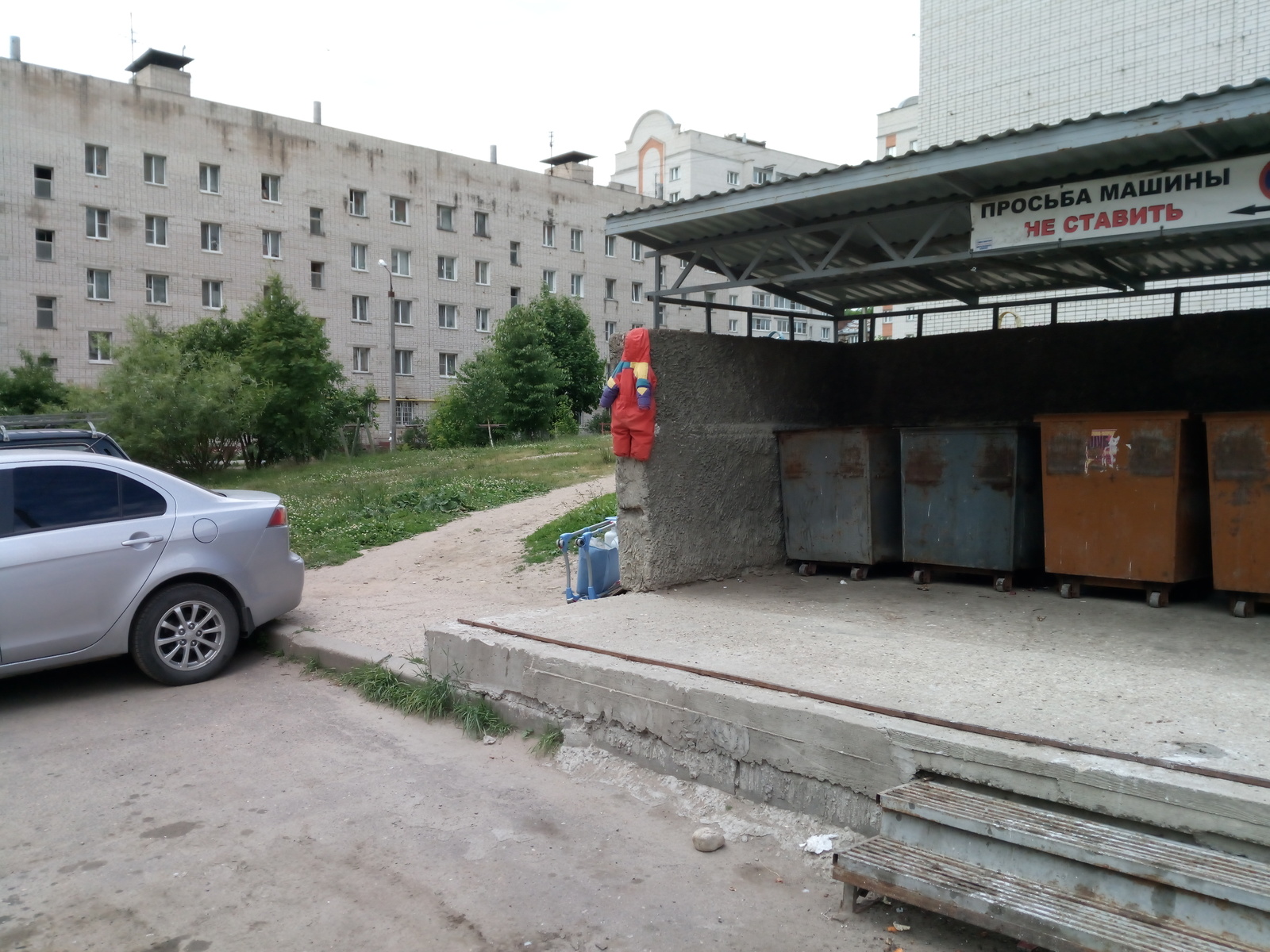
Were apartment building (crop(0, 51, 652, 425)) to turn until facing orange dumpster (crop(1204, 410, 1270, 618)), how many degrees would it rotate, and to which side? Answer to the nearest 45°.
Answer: approximately 45° to its right

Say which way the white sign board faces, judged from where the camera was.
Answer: facing the viewer and to the left of the viewer

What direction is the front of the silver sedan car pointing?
to the viewer's left

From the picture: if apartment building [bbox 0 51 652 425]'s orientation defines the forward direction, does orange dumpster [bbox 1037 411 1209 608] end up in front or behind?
in front

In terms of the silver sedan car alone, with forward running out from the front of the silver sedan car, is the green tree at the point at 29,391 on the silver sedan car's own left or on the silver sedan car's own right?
on the silver sedan car's own right

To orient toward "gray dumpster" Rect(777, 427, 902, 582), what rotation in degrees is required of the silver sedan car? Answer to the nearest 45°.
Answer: approximately 180°

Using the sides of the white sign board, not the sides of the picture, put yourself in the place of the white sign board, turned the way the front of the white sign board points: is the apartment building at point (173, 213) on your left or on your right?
on your right

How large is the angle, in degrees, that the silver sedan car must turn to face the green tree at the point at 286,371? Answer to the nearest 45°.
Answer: approximately 90° to its right

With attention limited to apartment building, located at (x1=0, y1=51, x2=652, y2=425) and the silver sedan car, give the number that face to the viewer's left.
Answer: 1

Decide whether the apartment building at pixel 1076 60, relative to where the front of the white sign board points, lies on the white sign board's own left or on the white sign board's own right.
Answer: on the white sign board's own right

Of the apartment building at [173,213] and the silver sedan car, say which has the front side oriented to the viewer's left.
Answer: the silver sedan car

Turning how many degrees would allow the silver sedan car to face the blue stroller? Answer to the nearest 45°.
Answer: approximately 180°
